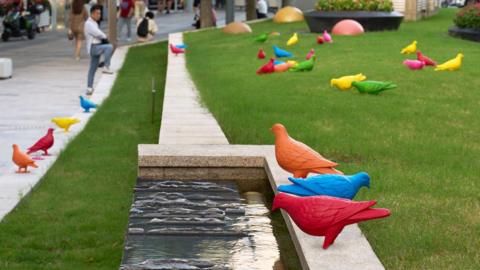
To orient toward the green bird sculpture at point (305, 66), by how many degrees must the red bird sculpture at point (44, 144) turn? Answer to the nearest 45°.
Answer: approximately 45° to its left

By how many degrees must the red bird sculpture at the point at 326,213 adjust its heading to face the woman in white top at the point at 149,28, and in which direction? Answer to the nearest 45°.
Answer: approximately 90° to its right

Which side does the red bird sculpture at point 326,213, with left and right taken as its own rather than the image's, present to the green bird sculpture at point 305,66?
right

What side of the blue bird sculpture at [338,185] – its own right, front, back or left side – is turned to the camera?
right

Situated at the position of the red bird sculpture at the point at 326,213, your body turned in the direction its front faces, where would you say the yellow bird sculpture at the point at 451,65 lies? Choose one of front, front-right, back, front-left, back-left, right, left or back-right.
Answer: right

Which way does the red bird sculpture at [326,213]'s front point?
to the viewer's left

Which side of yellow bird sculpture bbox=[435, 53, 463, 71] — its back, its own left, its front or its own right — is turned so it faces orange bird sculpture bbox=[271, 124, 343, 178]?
right

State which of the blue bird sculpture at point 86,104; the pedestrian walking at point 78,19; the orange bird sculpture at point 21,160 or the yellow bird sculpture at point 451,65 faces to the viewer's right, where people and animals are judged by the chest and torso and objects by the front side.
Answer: the yellow bird sculpture

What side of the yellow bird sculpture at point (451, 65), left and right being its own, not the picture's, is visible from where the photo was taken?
right

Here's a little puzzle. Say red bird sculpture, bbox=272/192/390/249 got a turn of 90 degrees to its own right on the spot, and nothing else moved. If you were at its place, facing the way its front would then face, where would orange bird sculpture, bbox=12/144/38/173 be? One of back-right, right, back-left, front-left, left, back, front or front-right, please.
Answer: front-left

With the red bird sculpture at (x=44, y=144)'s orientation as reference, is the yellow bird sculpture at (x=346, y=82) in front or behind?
in front

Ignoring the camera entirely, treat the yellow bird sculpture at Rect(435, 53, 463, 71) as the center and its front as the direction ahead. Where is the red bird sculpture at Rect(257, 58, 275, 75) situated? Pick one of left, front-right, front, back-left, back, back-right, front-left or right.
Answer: back
